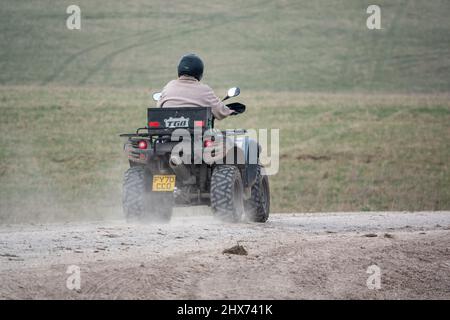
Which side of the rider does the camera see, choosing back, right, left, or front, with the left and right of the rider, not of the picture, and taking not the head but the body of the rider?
back

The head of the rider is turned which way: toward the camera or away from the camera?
away from the camera
